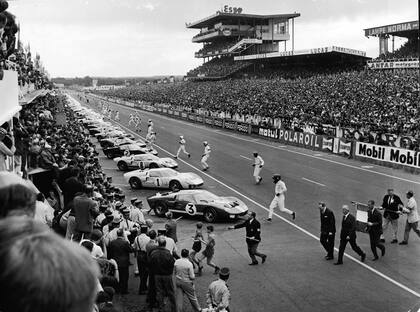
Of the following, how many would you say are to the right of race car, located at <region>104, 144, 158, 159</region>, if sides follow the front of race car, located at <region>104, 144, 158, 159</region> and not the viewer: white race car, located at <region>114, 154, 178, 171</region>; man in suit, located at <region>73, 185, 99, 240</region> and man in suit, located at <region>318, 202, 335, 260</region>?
3

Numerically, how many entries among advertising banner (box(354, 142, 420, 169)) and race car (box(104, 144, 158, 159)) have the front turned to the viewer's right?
1

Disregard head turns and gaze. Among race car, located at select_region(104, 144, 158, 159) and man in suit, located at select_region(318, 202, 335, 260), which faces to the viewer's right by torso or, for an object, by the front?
the race car

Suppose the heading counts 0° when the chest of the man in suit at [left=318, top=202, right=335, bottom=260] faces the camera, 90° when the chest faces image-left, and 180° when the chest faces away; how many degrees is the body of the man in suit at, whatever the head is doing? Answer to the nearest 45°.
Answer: approximately 45°

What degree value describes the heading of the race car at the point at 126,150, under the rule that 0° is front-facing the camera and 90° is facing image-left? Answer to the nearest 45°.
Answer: approximately 270°

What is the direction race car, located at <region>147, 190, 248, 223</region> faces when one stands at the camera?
facing the viewer and to the right of the viewer

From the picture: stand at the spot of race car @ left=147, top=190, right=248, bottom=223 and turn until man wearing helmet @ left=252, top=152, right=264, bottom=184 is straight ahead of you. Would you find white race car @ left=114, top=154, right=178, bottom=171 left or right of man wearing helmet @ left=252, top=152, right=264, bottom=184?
left

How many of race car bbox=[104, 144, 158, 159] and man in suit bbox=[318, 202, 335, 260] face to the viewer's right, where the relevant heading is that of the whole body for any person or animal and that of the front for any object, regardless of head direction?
1

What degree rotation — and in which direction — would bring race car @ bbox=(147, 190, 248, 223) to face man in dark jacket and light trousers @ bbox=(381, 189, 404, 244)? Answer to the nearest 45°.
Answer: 0° — it already faces them

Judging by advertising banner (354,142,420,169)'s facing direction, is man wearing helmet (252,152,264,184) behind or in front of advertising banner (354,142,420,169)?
in front

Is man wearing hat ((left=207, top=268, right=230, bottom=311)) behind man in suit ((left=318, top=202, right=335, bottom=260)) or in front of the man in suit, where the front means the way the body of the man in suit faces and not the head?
in front

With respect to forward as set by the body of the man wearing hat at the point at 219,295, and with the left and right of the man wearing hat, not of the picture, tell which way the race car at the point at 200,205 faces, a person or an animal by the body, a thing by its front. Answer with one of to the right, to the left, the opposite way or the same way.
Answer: to the right

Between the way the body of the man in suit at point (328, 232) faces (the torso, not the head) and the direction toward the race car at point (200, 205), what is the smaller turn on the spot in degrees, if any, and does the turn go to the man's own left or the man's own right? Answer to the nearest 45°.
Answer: approximately 90° to the man's own right

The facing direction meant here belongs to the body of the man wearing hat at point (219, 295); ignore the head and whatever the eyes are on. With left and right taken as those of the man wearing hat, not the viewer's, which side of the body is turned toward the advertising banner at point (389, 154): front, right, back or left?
front

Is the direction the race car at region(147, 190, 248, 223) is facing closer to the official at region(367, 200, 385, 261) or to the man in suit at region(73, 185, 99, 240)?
the official

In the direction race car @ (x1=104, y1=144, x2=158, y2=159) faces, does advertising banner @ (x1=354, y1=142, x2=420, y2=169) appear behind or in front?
in front

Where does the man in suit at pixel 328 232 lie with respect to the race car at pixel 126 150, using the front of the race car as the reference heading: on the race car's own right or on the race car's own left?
on the race car's own right
